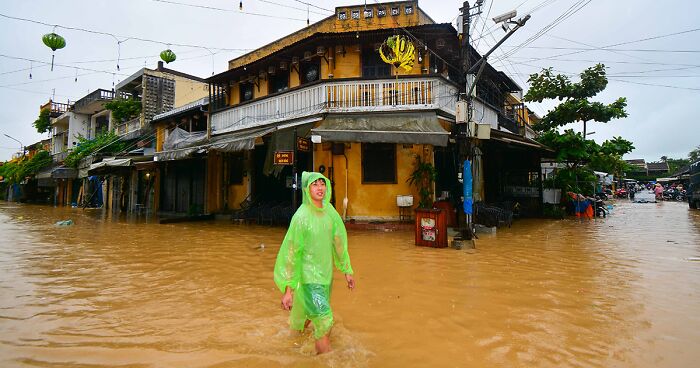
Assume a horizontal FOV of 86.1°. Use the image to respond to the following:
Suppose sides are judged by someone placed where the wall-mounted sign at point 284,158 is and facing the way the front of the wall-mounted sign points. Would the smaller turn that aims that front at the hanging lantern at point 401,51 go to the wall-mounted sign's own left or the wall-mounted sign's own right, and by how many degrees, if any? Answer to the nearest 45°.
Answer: approximately 90° to the wall-mounted sign's own left

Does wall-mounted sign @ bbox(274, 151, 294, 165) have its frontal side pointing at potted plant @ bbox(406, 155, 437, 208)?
no

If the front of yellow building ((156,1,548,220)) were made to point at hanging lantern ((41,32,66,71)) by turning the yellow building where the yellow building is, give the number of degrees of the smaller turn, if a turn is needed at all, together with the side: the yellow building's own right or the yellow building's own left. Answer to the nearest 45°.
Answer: approximately 90° to the yellow building's own right

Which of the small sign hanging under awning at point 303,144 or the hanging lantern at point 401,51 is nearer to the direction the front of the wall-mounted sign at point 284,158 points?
the hanging lantern

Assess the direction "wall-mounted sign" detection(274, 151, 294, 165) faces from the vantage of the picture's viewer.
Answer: facing the viewer

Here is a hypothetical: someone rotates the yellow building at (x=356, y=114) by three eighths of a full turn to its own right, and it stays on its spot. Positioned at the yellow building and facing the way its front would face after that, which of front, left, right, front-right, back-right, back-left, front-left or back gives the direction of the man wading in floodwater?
back-left

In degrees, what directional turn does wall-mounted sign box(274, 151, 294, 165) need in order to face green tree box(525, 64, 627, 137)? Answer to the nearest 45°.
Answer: approximately 90° to its left

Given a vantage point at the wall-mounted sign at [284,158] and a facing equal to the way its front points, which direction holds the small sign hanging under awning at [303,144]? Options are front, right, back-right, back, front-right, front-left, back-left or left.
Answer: back-left

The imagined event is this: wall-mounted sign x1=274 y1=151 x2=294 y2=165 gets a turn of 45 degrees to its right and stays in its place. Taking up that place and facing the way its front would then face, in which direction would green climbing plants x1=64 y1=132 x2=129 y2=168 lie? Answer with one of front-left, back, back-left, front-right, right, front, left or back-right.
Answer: right

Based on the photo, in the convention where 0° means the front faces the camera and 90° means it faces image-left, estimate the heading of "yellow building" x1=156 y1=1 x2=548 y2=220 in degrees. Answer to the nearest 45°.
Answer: approximately 0°

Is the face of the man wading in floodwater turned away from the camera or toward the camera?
toward the camera

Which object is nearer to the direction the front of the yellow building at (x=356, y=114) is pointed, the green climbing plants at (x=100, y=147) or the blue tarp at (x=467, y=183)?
the blue tarp

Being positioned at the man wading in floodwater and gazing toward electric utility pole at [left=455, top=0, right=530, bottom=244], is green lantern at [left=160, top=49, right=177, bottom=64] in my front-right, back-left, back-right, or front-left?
front-left

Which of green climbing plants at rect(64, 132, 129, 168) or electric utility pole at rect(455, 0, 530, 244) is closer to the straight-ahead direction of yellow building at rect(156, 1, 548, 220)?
the electric utility pole

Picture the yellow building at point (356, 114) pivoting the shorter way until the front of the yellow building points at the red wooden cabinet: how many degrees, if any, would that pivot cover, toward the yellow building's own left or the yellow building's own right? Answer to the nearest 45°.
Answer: approximately 45° to the yellow building's own left

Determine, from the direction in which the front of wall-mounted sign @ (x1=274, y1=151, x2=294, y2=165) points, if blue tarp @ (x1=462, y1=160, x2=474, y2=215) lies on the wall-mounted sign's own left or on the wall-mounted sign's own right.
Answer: on the wall-mounted sign's own left
